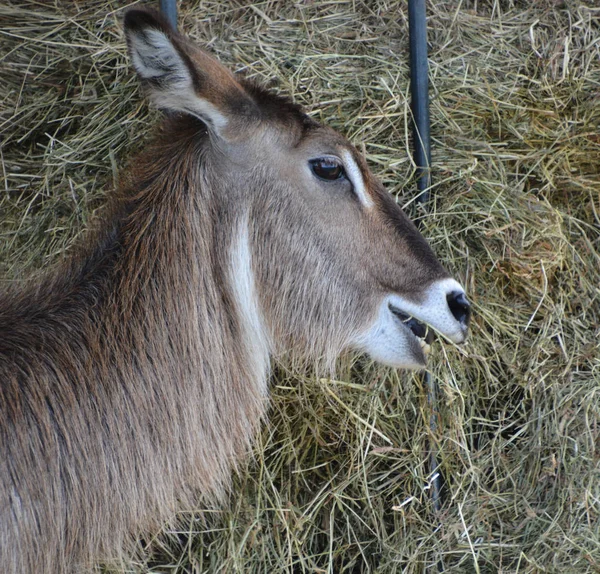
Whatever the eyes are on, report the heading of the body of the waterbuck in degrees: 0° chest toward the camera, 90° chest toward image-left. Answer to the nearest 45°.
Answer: approximately 270°

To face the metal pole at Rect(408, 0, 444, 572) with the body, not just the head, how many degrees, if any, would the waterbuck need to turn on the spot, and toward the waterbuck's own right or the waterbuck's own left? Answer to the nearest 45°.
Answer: approximately 45° to the waterbuck's own left
